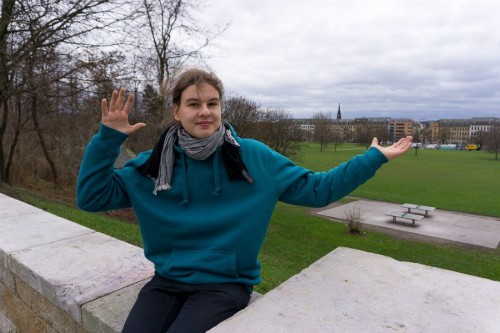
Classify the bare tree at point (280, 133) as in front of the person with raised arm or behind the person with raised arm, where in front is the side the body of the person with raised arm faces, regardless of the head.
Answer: behind

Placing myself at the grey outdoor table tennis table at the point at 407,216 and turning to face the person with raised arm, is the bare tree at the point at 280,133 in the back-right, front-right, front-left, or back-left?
back-right

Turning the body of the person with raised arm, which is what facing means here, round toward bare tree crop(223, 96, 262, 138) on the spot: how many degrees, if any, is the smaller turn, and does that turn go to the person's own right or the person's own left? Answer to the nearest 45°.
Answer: approximately 180°

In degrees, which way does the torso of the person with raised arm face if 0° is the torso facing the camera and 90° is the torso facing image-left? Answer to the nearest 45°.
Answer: approximately 0°

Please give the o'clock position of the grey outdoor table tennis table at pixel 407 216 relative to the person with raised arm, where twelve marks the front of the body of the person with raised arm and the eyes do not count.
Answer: The grey outdoor table tennis table is roughly at 7 o'clock from the person with raised arm.
